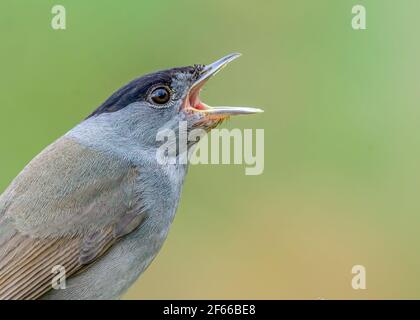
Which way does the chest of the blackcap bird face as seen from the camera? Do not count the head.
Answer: to the viewer's right
